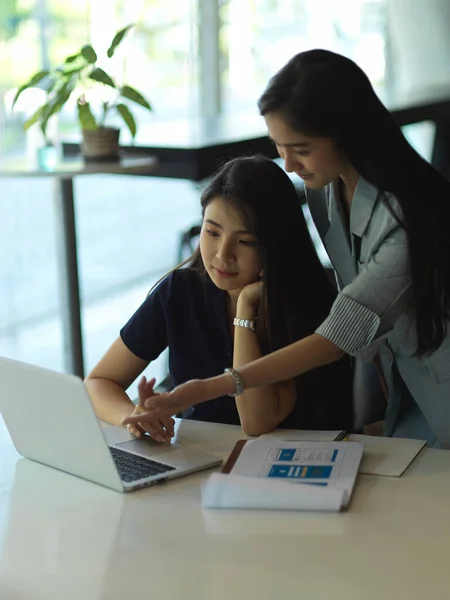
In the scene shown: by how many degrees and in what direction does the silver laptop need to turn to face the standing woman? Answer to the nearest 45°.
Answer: approximately 45° to its right

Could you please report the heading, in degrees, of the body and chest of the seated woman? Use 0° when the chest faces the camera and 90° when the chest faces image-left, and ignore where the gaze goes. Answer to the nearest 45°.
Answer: approximately 45°

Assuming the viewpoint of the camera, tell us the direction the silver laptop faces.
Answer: facing away from the viewer and to the right of the viewer

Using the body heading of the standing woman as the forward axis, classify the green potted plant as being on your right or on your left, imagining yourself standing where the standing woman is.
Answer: on your right

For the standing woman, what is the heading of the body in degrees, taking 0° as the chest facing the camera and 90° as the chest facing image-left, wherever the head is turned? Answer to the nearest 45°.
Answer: approximately 45°
